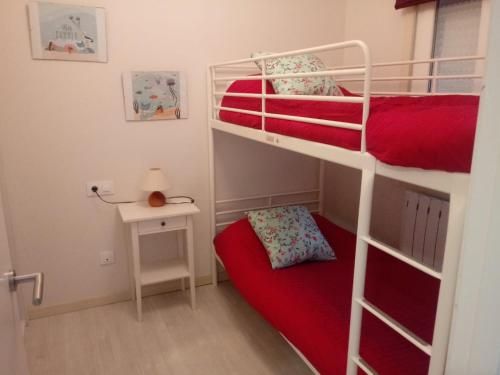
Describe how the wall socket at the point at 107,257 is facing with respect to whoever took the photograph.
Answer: facing the viewer

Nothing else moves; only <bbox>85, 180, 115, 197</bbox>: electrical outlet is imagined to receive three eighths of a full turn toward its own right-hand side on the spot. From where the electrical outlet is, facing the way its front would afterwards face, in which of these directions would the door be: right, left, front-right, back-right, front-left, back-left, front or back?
back-left

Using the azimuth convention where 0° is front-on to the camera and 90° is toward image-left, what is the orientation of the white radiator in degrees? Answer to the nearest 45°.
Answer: approximately 45°

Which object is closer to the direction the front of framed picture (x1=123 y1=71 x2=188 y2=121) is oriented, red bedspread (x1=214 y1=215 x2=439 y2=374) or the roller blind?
the red bedspread

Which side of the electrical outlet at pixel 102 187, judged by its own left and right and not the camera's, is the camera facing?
front

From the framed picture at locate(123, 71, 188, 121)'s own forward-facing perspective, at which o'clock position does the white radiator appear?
The white radiator is roughly at 10 o'clock from the framed picture.

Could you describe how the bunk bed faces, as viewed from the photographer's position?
facing the viewer and to the right of the viewer

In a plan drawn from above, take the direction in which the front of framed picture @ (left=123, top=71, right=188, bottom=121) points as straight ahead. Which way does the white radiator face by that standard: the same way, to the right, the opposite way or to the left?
to the right
